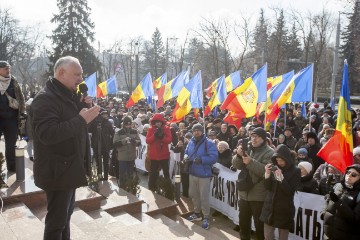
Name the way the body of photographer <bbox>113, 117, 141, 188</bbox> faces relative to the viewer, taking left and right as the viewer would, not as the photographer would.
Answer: facing the viewer

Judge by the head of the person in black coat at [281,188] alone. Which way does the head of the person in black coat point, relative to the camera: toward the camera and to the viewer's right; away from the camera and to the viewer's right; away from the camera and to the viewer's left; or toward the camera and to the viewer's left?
toward the camera and to the viewer's left

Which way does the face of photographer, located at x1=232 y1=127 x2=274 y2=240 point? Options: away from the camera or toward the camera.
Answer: toward the camera

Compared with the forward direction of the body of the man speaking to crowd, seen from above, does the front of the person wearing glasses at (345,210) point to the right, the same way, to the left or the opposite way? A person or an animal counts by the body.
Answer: the opposite way

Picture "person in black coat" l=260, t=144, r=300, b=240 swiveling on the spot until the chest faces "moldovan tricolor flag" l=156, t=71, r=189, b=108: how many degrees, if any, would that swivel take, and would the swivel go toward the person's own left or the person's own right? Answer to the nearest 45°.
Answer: approximately 90° to the person's own right

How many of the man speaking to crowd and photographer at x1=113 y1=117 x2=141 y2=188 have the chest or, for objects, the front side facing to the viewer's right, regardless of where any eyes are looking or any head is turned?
1

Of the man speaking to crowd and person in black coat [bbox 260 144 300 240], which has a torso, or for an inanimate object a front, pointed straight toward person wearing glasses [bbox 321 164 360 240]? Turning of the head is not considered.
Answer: the man speaking to crowd

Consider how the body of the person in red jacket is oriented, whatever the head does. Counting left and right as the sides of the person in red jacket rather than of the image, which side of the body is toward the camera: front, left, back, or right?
front

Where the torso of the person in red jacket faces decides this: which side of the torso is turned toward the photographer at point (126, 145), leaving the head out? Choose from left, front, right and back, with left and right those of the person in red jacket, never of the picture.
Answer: right

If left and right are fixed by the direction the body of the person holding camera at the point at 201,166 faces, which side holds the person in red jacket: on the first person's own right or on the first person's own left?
on the first person's own right

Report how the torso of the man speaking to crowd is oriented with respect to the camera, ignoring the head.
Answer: to the viewer's right

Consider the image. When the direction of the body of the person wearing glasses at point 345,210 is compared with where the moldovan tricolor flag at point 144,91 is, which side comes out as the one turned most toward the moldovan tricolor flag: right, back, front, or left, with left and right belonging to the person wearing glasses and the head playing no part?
right

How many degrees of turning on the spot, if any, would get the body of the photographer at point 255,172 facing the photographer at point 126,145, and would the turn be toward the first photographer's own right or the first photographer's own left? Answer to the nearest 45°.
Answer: approximately 90° to the first photographer's own right

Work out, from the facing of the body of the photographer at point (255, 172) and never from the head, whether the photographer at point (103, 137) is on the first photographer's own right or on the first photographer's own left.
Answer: on the first photographer's own right

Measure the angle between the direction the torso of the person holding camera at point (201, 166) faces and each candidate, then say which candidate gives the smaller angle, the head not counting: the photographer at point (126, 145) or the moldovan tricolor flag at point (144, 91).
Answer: the photographer

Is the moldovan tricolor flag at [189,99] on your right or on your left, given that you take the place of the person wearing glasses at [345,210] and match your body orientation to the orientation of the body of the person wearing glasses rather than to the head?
on your right

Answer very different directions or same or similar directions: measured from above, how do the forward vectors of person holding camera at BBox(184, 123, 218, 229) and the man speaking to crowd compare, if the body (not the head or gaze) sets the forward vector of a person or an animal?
very different directions
